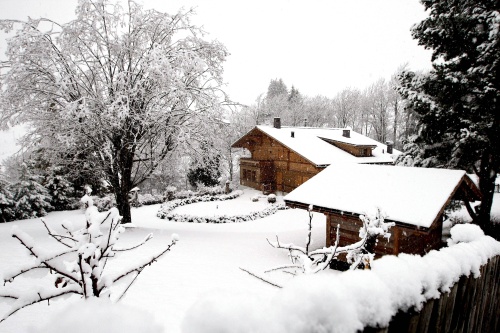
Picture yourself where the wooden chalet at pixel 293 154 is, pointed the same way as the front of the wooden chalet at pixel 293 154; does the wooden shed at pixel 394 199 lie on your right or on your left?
on your left

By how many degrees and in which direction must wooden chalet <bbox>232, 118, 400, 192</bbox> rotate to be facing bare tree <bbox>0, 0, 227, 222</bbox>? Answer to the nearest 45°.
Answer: approximately 45° to its left

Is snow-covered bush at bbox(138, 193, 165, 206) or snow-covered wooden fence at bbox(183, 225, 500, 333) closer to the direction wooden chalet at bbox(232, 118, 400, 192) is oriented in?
the snow-covered bush

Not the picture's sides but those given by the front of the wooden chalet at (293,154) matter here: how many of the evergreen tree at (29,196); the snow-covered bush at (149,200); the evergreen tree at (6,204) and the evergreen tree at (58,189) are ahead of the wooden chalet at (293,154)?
4

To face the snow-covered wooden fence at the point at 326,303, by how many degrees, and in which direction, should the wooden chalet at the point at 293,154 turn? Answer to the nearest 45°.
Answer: approximately 45° to its left

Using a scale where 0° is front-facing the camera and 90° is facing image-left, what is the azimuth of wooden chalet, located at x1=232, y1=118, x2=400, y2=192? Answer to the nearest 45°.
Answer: approximately 45°

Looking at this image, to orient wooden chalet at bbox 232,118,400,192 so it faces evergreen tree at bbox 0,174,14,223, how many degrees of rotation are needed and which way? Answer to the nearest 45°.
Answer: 0° — it already faces it

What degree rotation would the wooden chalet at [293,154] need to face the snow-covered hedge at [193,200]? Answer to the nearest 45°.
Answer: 0° — it already faces it

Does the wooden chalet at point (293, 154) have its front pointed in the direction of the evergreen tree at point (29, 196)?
yes

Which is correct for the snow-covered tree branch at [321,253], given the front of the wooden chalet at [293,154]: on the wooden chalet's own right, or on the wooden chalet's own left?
on the wooden chalet's own left
